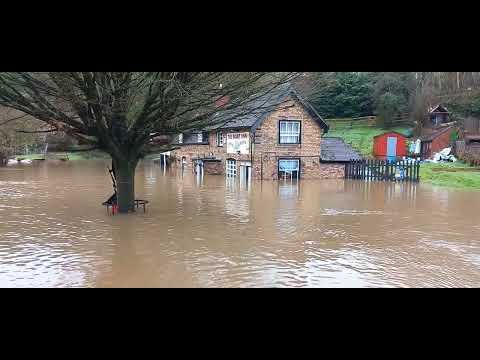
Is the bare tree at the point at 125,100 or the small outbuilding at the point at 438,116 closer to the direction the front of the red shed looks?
the bare tree

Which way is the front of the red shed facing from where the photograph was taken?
facing the viewer

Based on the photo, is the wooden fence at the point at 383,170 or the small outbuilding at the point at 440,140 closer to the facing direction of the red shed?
the wooden fence

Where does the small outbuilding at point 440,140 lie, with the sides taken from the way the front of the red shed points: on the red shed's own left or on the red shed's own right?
on the red shed's own left

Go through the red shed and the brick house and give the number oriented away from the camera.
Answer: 0

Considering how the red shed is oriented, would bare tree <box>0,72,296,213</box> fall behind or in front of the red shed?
in front

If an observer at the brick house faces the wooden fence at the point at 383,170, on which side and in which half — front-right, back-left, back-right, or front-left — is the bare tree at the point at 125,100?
back-right

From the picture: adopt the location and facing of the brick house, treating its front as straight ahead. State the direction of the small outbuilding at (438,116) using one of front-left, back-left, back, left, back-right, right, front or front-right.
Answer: back

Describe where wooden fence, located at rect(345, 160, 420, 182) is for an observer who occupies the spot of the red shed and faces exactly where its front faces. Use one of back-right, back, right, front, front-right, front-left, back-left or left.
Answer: front

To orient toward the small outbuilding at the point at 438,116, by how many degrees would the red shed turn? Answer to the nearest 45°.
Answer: approximately 135° to its left

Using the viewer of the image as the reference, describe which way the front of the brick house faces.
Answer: facing the viewer and to the left of the viewer

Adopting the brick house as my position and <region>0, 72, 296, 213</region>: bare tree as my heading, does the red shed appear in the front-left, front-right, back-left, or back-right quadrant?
back-left
